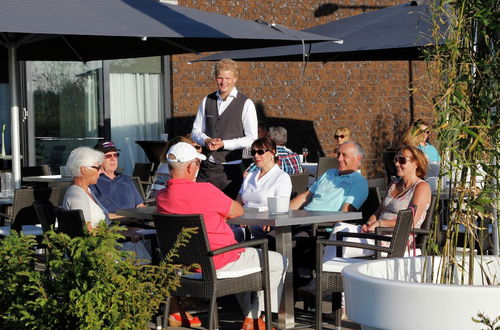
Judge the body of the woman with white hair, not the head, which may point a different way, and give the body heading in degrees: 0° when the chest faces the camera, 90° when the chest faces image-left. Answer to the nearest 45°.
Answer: approximately 270°

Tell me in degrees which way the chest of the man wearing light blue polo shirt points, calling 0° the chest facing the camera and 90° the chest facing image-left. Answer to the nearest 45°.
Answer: approximately 45°

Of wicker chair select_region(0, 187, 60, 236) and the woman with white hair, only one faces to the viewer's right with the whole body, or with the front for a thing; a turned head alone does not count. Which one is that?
the woman with white hair

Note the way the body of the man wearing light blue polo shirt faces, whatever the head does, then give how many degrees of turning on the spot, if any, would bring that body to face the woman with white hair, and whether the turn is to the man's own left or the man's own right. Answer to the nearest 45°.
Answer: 0° — they already face them

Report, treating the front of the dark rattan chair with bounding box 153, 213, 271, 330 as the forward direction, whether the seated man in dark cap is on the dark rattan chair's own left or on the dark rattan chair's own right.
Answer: on the dark rattan chair's own left

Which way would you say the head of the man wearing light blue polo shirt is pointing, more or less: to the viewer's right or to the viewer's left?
to the viewer's left

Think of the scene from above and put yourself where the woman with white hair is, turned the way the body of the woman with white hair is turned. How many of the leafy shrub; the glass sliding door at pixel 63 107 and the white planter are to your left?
1

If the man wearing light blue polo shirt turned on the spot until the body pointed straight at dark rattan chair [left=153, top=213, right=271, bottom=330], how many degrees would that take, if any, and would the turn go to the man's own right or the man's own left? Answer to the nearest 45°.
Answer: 0° — they already face it

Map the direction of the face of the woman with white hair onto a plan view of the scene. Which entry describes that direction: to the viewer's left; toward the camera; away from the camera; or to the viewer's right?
to the viewer's right

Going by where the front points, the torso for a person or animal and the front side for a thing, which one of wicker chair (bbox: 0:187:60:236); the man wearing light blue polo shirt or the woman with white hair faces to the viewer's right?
the woman with white hair

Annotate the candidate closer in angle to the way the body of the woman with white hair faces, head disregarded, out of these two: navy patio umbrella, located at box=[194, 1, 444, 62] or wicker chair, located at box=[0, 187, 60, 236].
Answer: the navy patio umbrella

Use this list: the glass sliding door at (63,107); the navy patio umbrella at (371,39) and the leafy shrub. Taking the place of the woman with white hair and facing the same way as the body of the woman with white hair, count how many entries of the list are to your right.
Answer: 1
